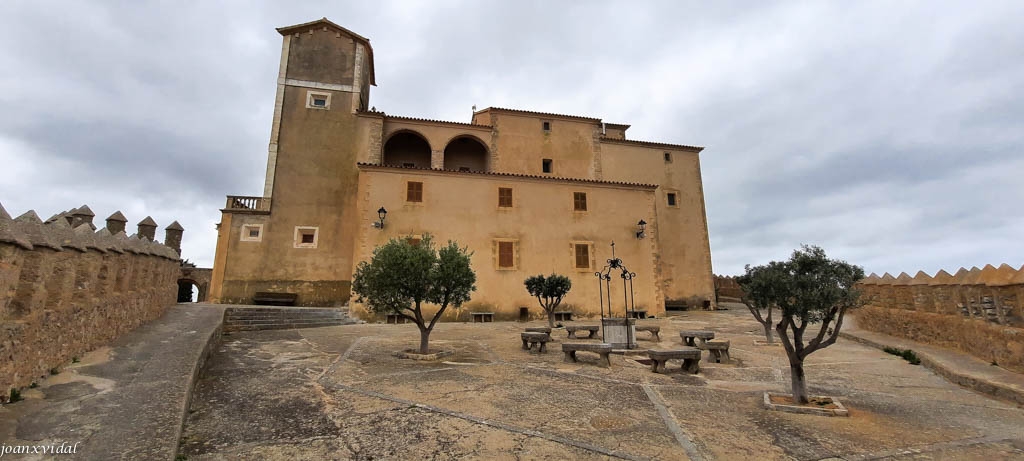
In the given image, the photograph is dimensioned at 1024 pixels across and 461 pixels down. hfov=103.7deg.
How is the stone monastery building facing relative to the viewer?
toward the camera

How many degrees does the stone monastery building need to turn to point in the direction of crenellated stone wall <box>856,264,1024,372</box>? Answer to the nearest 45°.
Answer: approximately 45° to its left

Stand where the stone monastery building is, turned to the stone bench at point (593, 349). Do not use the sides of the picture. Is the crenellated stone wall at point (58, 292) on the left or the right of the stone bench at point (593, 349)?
right

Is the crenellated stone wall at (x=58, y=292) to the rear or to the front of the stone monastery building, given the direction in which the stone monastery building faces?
to the front

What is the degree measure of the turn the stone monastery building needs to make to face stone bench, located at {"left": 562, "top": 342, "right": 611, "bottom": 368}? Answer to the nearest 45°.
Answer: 0° — it already faces it

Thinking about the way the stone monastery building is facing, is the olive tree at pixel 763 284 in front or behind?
in front

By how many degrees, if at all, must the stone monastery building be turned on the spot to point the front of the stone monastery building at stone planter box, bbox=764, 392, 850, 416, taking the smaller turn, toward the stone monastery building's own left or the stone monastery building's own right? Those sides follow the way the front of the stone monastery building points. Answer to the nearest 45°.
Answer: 0° — it already faces it

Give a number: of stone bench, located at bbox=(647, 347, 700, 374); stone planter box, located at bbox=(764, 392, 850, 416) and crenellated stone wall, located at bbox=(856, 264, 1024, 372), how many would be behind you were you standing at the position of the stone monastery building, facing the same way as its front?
0

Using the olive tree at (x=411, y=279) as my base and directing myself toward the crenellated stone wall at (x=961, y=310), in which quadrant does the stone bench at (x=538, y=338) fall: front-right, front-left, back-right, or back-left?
front-left

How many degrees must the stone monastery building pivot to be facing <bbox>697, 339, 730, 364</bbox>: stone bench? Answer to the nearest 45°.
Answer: approximately 45° to its left

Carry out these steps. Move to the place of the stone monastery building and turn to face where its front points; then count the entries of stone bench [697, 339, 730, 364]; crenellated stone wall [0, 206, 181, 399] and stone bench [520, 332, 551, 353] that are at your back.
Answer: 0

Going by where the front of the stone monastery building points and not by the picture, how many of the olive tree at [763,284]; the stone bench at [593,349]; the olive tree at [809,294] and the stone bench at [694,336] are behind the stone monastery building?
0

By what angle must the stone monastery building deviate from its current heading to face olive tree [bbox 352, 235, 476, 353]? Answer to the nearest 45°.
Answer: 0° — it already faces it
